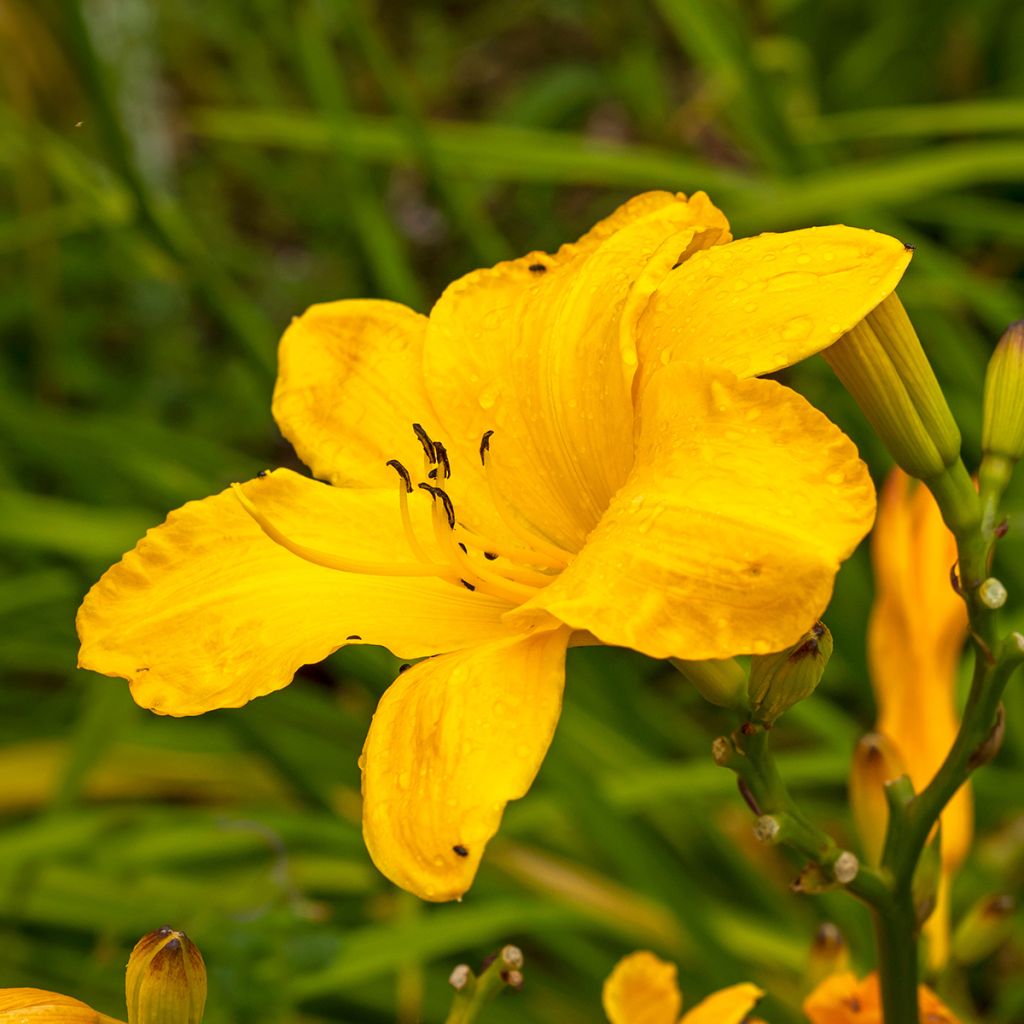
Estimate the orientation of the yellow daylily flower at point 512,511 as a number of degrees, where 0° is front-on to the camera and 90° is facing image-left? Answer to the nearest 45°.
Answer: approximately 45°
